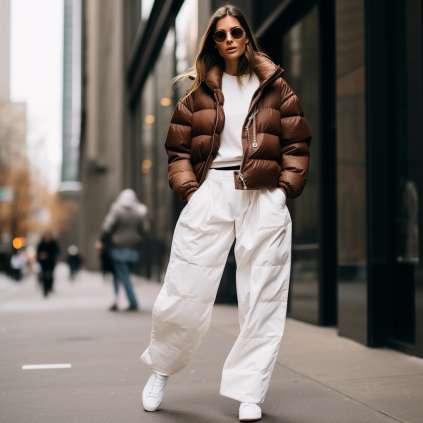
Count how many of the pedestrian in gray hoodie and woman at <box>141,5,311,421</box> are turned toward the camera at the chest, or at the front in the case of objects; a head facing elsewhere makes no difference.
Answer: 1

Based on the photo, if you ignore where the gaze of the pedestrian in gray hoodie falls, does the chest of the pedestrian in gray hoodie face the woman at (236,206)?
no

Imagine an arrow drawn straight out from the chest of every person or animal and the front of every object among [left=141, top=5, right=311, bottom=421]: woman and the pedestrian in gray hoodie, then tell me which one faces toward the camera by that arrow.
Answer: the woman

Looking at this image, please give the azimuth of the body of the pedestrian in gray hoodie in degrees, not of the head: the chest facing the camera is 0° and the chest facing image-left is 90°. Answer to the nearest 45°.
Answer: approximately 135°

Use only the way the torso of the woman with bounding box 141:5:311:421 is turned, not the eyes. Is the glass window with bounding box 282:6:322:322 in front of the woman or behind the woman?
behind

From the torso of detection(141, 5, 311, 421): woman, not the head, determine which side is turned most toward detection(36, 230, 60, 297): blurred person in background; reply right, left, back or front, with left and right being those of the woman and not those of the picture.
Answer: back

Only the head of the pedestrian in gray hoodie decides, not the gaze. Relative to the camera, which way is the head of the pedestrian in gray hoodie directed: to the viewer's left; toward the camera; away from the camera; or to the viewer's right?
away from the camera

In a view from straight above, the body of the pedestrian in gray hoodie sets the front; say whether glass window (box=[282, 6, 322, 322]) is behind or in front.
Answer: behind

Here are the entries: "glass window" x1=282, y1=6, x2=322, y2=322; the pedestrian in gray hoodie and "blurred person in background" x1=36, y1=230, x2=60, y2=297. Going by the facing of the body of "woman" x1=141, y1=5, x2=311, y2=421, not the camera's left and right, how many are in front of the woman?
0

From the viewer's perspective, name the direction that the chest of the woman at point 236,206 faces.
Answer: toward the camera

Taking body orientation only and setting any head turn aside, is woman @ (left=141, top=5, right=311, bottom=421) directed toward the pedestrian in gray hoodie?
no

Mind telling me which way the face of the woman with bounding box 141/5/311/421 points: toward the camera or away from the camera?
toward the camera
